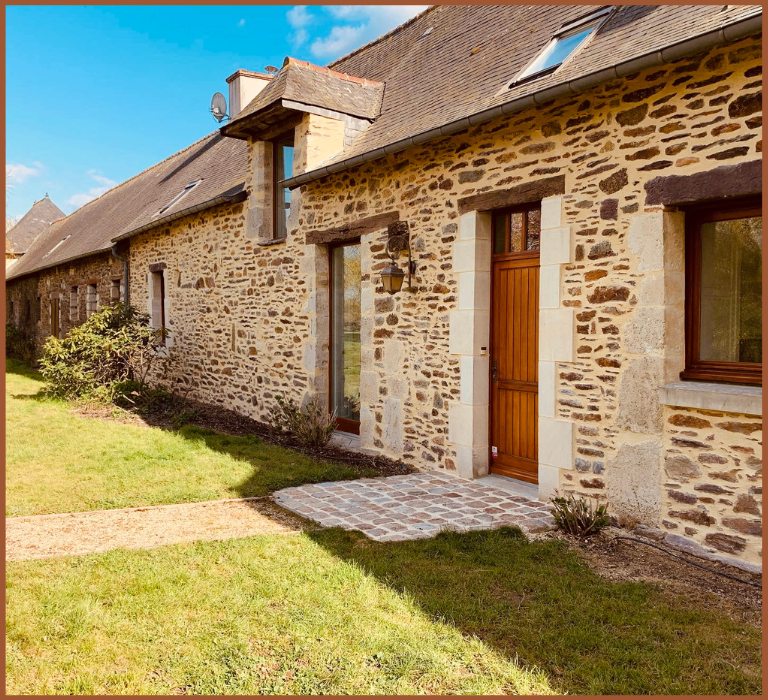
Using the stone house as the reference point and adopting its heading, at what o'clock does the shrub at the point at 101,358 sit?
The shrub is roughly at 3 o'clock from the stone house.

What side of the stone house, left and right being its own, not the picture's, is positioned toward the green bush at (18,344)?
right

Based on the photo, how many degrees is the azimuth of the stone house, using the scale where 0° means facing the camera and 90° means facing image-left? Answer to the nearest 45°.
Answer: approximately 45°
